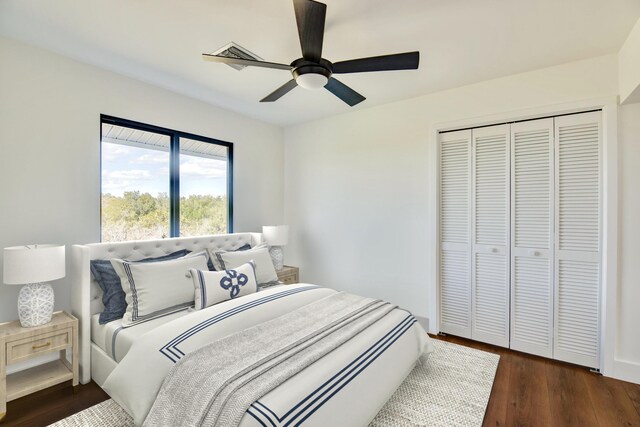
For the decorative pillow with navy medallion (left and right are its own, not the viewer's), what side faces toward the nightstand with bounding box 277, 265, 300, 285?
left

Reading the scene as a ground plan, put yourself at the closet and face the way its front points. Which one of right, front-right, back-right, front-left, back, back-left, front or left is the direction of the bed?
front

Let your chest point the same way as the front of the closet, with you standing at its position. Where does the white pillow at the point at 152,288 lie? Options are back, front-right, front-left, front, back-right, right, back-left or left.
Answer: front

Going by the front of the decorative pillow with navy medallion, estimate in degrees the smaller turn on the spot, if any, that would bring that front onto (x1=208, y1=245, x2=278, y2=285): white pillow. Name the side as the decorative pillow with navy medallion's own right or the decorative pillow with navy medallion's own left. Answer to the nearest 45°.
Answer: approximately 90° to the decorative pillow with navy medallion's own left

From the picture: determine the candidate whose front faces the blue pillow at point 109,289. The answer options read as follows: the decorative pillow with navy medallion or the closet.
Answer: the closet

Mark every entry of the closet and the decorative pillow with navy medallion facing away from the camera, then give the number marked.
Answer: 0

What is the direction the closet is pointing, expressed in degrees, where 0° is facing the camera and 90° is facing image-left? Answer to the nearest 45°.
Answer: approximately 45°

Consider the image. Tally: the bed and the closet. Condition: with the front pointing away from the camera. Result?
0

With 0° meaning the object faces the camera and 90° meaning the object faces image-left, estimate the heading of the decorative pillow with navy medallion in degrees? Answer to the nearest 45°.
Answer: approximately 315°

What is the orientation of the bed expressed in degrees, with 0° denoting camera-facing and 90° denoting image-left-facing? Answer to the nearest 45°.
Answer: approximately 315°

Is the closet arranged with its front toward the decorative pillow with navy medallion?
no

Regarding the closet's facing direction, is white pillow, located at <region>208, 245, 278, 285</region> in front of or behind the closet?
in front

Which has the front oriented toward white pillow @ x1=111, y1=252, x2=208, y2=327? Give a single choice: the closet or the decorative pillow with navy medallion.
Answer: the closet

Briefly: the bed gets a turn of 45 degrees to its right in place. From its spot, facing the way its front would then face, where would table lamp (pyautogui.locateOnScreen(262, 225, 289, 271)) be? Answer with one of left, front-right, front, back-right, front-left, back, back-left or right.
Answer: back

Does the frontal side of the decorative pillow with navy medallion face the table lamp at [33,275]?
no

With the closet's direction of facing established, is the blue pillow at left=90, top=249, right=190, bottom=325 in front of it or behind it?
in front

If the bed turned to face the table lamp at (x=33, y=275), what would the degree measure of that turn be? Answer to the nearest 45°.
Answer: approximately 135° to its right
